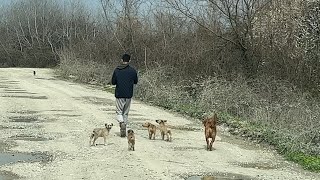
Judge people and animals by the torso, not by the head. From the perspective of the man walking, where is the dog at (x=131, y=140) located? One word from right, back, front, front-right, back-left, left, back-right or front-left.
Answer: back

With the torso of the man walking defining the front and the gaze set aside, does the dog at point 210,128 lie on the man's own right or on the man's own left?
on the man's own right

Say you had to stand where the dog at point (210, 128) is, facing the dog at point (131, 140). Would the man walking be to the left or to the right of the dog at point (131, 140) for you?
right

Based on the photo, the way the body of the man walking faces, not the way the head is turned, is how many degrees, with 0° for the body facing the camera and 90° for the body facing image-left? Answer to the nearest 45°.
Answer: approximately 180°
